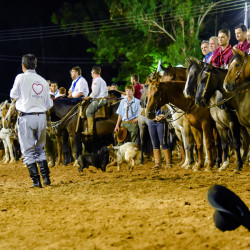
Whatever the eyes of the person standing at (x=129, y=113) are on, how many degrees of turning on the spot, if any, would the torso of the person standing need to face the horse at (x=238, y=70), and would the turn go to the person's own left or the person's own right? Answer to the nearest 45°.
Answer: approximately 45° to the person's own left

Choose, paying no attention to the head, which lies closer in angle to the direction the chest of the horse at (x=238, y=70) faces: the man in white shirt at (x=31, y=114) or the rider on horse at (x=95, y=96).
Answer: the man in white shirt

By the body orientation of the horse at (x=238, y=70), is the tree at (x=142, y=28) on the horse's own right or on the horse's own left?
on the horse's own right

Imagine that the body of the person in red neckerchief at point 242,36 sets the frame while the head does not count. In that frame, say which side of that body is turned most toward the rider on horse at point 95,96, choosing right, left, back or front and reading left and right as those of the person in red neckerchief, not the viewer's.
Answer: right

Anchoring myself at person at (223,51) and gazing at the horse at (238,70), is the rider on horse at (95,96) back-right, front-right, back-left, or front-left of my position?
back-right

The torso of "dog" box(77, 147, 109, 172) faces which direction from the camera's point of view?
to the viewer's right

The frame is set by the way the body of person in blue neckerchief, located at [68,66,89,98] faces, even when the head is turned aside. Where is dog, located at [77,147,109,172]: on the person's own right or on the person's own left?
on the person's own left

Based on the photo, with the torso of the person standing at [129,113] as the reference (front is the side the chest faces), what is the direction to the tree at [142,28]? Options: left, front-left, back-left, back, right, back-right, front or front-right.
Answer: back

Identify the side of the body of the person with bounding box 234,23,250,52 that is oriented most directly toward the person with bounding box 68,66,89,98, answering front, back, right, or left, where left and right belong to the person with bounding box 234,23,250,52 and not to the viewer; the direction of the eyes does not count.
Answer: right

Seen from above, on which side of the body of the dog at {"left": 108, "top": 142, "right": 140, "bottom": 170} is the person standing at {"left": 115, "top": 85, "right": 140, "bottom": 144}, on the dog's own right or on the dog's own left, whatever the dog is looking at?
on the dog's own right

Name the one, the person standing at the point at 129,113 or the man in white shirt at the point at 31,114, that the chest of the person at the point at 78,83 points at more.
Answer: the man in white shirt
